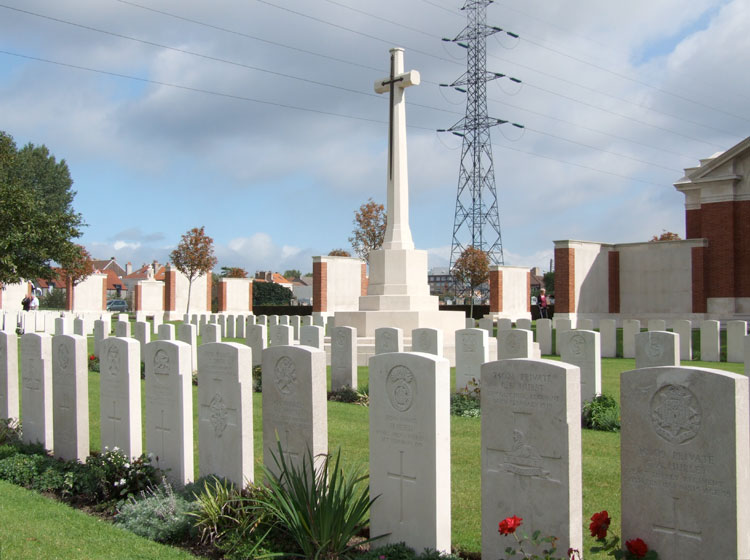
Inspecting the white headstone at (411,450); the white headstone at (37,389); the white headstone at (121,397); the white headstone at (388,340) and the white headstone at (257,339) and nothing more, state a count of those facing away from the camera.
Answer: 0

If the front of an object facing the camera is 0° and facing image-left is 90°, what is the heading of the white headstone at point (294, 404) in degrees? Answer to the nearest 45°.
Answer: approximately 45°

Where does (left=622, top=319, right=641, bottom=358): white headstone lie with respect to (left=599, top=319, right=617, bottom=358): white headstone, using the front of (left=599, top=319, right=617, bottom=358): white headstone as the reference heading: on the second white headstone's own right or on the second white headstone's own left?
on the second white headstone's own left

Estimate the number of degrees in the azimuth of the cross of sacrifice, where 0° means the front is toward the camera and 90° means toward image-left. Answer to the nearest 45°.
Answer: approximately 45°

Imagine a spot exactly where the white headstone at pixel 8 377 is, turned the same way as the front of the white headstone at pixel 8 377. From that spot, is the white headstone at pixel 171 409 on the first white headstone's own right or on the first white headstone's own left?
on the first white headstone's own left

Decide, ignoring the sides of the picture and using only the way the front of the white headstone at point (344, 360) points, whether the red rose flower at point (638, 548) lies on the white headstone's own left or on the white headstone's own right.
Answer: on the white headstone's own left

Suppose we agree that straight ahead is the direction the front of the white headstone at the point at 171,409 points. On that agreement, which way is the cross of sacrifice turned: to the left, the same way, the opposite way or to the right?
the same way

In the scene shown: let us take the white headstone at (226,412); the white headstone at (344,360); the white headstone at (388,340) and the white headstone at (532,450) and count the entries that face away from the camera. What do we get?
0

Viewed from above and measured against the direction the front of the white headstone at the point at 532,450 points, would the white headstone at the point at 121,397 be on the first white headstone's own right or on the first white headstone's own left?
on the first white headstone's own right

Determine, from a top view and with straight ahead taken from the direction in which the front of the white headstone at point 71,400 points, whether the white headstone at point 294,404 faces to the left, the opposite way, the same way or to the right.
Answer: the same way

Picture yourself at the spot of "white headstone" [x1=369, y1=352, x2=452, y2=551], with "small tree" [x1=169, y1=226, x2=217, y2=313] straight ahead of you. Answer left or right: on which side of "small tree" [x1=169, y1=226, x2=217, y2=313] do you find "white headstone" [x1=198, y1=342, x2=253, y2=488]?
left

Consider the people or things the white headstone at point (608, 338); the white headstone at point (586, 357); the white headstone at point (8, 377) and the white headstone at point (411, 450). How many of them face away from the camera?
0

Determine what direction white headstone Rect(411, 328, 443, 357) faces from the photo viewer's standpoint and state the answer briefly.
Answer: facing the viewer and to the left of the viewer
